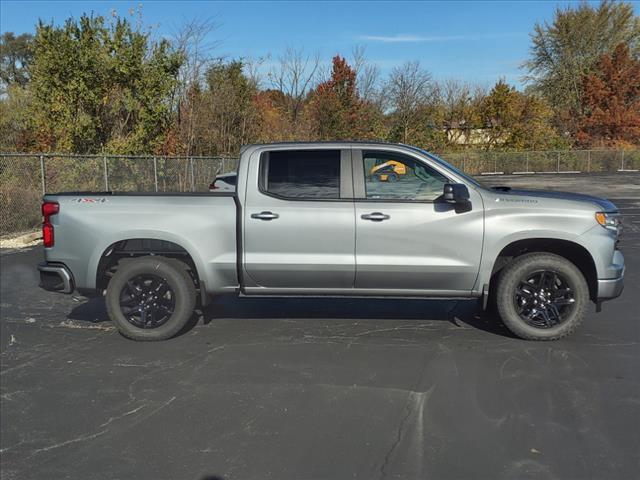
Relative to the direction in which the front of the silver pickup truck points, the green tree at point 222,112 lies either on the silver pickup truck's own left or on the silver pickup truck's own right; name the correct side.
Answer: on the silver pickup truck's own left

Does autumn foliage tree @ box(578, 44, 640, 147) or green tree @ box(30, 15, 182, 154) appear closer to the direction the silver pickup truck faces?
the autumn foliage tree

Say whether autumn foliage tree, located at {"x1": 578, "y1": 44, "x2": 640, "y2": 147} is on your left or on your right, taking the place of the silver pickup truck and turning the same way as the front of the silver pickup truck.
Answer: on your left

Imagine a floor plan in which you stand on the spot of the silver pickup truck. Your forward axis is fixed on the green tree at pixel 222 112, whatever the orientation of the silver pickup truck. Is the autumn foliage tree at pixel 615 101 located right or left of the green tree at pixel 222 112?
right

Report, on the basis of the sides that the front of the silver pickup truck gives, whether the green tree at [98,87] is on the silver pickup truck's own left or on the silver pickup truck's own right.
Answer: on the silver pickup truck's own left

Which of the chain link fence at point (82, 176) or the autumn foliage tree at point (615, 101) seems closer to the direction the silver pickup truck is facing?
the autumn foliage tree

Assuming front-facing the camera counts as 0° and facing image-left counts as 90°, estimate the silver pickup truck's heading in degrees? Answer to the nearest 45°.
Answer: approximately 270°
